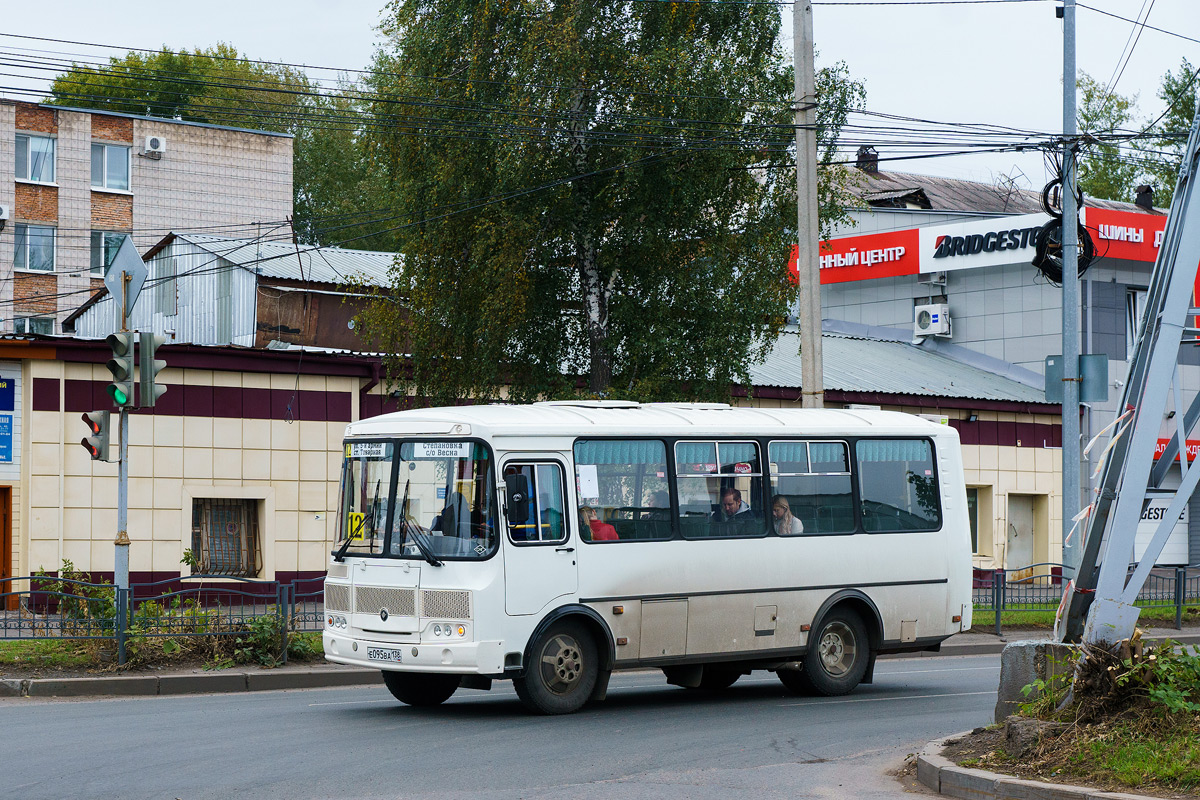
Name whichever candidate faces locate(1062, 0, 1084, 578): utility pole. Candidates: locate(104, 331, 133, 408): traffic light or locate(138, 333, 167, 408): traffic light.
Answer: locate(138, 333, 167, 408): traffic light

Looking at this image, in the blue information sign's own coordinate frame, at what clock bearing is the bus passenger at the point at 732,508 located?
The bus passenger is roughly at 11 o'clock from the blue information sign.

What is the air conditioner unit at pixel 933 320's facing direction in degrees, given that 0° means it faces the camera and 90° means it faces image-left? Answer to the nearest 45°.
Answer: approximately 45°

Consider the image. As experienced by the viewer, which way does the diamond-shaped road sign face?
facing away from the viewer and to the right of the viewer

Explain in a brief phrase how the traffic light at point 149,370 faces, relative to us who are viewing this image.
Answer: facing to the right of the viewer

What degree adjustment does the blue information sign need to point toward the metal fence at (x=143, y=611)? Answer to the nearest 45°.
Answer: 0° — it already faces it

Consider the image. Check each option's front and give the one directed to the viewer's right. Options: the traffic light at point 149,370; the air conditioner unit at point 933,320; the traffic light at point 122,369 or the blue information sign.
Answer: the traffic light at point 149,370
